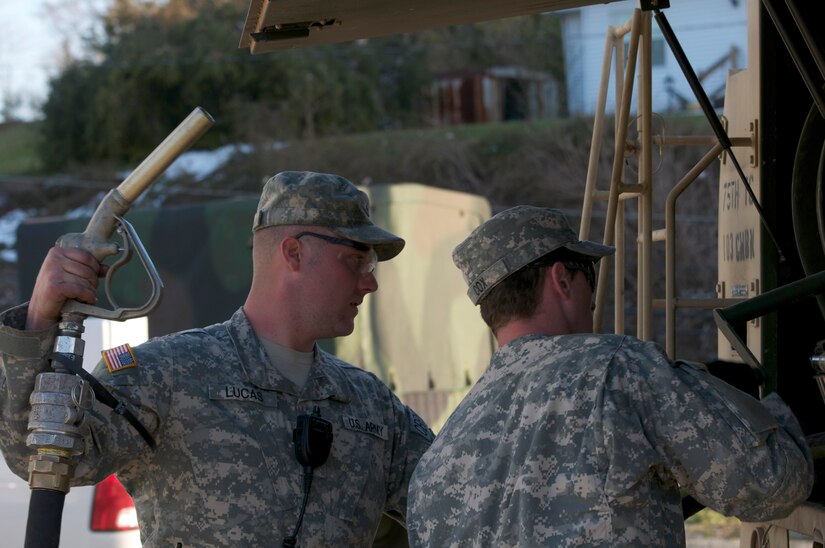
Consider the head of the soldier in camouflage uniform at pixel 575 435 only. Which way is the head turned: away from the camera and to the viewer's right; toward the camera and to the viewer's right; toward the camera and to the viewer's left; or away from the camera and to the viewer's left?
away from the camera and to the viewer's right

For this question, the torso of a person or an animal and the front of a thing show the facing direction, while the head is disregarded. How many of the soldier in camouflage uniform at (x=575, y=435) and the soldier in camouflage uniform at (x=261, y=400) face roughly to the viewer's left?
0

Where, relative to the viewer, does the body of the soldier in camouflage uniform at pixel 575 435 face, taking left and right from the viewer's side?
facing away from the viewer and to the right of the viewer

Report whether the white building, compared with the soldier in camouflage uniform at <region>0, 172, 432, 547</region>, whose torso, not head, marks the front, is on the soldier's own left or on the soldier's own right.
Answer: on the soldier's own left

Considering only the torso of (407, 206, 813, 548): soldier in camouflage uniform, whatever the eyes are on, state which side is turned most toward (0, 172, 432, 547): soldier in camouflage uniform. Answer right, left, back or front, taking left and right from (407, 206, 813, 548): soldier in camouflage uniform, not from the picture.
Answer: left

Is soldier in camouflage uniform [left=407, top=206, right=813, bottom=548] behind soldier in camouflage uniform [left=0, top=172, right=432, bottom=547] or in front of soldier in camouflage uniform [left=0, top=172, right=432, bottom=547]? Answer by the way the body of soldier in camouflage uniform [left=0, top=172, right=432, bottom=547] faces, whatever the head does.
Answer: in front

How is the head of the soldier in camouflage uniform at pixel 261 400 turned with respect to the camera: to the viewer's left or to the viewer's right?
to the viewer's right

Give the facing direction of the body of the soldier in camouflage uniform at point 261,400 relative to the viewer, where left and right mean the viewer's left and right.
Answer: facing the viewer and to the right of the viewer

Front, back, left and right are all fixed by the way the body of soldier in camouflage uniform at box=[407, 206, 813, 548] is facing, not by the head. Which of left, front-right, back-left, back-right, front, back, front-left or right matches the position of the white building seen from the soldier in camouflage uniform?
front-left

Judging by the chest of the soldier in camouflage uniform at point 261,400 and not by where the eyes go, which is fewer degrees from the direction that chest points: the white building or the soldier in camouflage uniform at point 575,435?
the soldier in camouflage uniform
